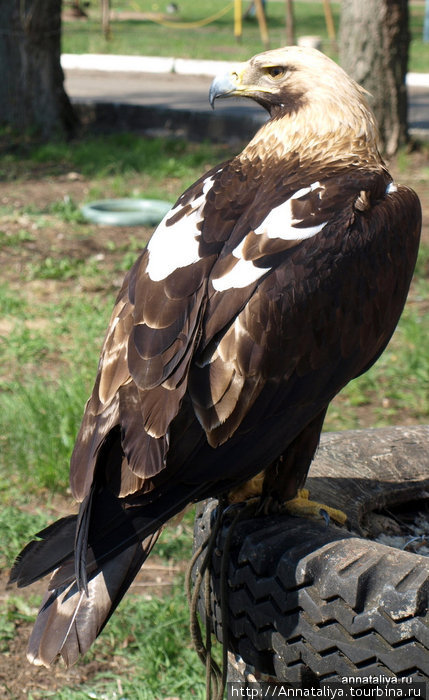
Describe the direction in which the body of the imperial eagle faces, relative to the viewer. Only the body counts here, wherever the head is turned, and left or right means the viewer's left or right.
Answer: facing away from the viewer and to the right of the viewer

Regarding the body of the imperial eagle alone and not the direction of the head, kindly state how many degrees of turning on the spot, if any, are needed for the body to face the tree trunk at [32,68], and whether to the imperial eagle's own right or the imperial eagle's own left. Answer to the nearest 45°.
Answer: approximately 45° to the imperial eagle's own left

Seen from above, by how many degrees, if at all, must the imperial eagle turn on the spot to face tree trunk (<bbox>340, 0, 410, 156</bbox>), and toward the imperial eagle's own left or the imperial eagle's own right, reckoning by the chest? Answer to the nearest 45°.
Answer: approximately 45° to the imperial eagle's own left
